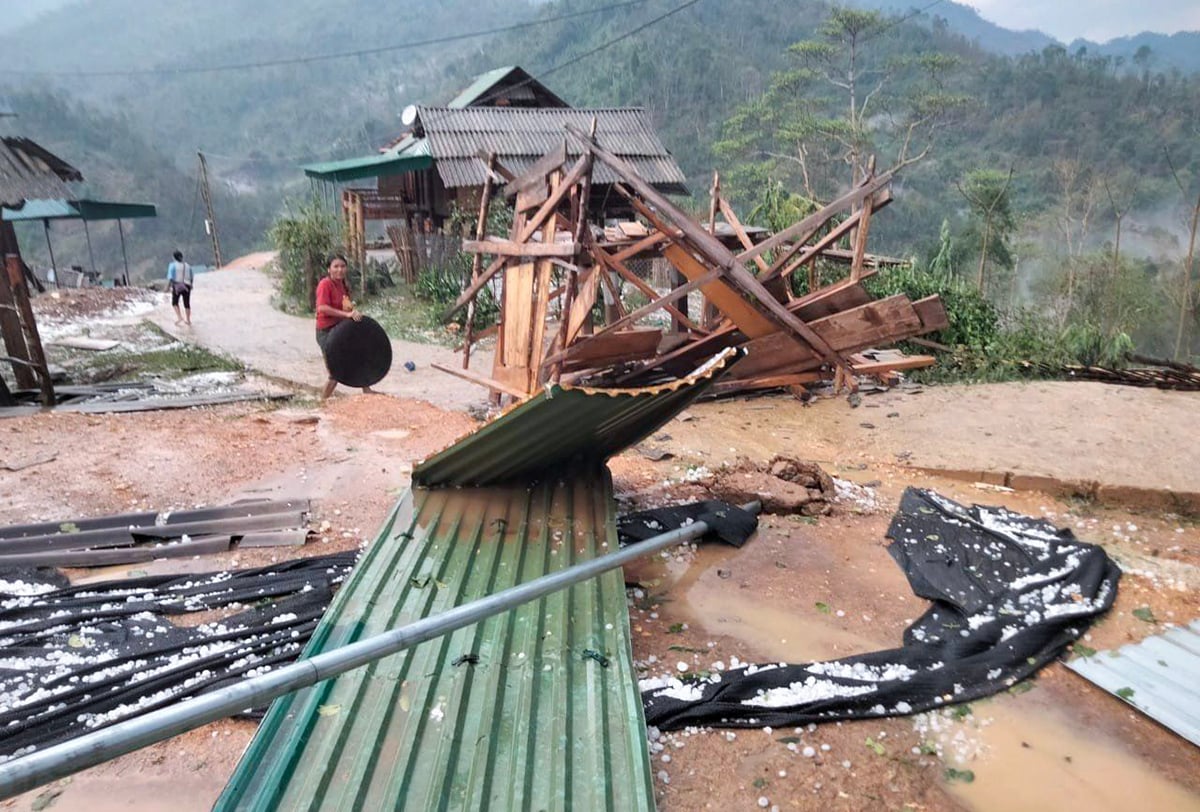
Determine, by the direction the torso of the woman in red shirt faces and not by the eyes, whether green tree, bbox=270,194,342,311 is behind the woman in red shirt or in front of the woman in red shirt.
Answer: behind

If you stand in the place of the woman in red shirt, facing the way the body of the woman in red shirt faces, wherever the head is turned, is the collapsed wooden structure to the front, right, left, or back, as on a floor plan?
front

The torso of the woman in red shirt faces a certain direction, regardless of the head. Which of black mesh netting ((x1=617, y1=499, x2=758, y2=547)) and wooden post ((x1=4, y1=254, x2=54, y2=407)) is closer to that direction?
the black mesh netting

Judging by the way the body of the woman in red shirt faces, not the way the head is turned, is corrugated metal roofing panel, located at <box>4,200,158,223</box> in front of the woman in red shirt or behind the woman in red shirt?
behind

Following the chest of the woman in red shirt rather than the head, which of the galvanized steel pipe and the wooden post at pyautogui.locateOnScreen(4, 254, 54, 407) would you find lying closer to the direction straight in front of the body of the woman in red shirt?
the galvanized steel pipe

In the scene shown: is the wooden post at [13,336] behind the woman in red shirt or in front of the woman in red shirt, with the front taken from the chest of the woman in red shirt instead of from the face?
behind

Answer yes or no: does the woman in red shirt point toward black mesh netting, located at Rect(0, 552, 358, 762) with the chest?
no

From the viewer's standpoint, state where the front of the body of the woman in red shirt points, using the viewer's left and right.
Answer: facing the viewer and to the right of the viewer

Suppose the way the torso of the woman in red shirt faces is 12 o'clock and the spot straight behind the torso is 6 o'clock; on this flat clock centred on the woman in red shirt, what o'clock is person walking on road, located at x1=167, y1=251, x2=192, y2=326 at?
The person walking on road is roughly at 7 o'clock from the woman in red shirt.

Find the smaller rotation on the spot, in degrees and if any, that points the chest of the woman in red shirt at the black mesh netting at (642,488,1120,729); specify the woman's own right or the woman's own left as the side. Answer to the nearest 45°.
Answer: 0° — they already face it
